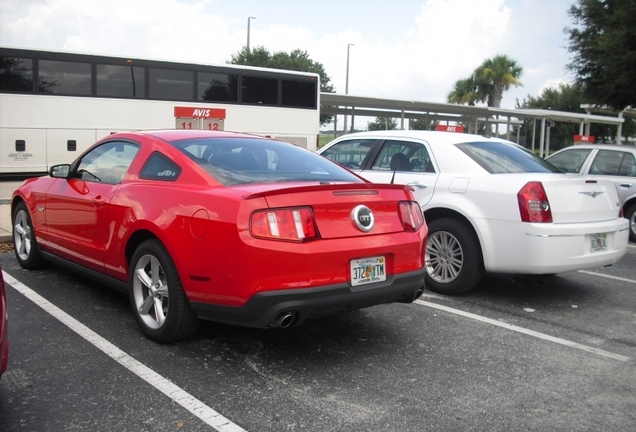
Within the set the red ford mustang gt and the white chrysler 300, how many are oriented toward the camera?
0

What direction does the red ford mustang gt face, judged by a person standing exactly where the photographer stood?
facing away from the viewer and to the left of the viewer

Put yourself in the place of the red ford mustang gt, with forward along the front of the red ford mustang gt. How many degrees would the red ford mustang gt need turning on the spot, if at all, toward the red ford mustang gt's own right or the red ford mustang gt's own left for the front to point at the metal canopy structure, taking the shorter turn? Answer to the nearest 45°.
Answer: approximately 45° to the red ford mustang gt's own right

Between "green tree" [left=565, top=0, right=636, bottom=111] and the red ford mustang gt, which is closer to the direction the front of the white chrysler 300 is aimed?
the green tree

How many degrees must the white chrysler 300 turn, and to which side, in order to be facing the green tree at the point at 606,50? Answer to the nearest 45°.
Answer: approximately 45° to its right

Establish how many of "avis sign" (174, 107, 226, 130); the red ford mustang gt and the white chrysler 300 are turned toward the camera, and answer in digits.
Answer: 1

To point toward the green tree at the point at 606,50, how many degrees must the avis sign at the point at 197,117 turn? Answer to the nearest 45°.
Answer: approximately 90° to its left

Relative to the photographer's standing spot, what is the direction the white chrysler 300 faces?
facing away from the viewer and to the left of the viewer

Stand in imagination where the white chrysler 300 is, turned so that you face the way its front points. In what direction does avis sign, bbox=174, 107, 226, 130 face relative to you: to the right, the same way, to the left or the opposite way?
the opposite way

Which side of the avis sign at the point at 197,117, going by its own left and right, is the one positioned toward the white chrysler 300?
front

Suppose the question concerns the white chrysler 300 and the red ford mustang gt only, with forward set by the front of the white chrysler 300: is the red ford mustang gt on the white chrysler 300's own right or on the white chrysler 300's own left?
on the white chrysler 300's own left

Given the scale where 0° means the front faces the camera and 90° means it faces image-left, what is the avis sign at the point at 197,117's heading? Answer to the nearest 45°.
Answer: approximately 0°

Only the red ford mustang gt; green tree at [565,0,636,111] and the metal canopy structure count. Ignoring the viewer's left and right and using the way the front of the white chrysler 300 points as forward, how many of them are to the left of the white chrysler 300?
1

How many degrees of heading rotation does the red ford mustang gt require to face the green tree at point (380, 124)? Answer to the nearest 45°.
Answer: approximately 45° to its right

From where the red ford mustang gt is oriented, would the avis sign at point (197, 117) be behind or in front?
in front

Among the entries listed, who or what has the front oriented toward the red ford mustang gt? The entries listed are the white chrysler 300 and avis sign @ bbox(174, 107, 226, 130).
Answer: the avis sign

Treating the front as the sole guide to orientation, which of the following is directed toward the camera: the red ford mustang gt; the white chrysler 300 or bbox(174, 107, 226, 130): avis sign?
the avis sign

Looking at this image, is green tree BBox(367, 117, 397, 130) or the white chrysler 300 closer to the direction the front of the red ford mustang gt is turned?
the green tree

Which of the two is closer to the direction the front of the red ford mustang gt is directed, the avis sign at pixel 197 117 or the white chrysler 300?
the avis sign
